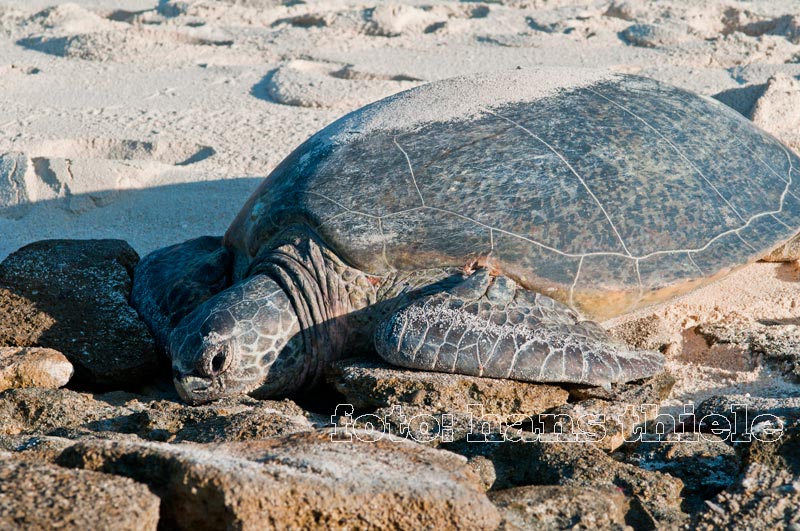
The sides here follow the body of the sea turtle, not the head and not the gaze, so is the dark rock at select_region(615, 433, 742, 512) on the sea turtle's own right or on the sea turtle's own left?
on the sea turtle's own left

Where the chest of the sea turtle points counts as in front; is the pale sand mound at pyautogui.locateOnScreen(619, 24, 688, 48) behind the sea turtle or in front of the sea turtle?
behind

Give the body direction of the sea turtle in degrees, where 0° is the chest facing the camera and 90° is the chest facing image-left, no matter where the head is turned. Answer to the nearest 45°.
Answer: approximately 45°

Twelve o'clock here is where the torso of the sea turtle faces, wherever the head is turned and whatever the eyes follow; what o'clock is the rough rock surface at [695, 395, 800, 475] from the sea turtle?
The rough rock surface is roughly at 9 o'clock from the sea turtle.

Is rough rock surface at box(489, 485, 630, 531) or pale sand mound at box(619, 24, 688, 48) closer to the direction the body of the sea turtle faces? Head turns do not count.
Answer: the rough rock surface

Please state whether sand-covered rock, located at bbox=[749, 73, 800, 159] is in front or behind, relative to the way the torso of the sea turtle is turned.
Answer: behind
